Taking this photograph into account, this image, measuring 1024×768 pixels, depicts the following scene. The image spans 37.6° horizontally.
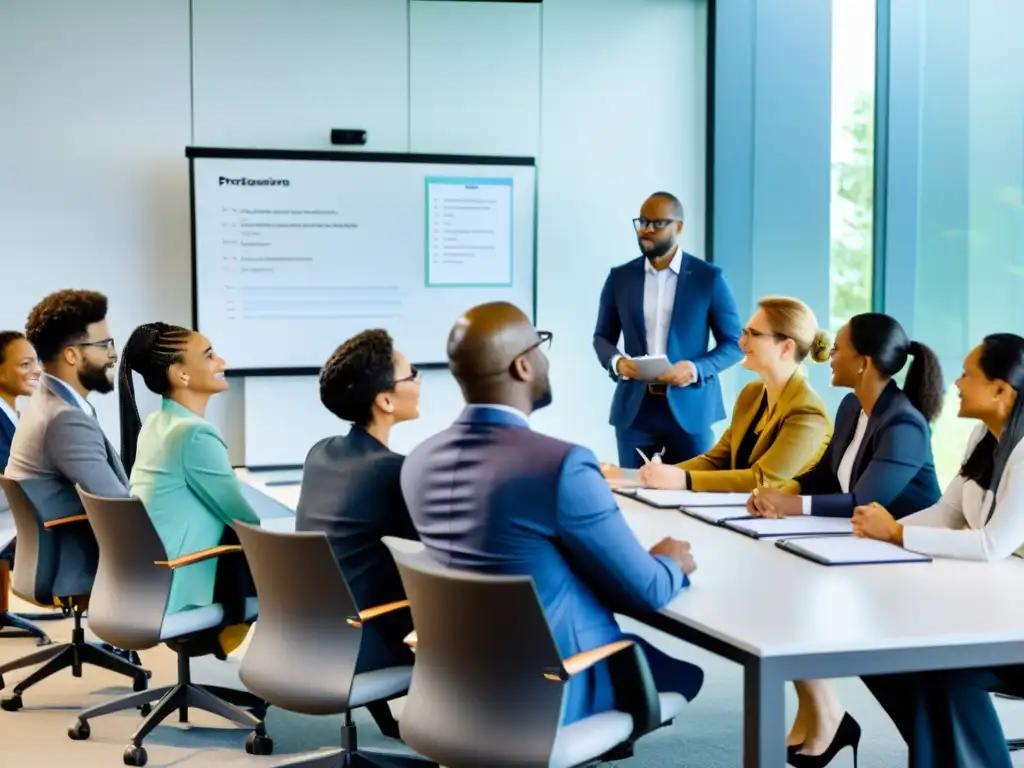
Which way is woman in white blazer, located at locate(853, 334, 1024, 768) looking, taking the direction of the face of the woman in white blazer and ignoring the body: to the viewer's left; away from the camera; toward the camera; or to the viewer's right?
to the viewer's left

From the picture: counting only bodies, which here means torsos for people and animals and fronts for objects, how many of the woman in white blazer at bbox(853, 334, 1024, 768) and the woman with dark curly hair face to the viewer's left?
1

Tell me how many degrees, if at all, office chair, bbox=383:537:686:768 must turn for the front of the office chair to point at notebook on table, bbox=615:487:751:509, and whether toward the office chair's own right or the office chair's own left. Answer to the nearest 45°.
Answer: approximately 45° to the office chair's own left

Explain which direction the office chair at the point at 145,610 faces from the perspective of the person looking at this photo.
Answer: facing away from the viewer and to the right of the viewer

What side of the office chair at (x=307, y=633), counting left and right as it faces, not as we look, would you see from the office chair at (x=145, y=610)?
left

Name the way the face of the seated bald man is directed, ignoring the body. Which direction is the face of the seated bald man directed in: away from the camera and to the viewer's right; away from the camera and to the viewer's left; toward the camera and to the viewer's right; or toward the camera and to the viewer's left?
away from the camera and to the viewer's right

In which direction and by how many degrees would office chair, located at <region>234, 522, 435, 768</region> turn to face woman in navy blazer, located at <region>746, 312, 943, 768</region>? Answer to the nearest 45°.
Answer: approximately 45° to its right

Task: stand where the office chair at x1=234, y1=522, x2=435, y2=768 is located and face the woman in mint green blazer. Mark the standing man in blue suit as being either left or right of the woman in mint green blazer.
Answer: right

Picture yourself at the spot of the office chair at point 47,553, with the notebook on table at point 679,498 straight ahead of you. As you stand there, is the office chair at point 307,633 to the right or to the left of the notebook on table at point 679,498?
right

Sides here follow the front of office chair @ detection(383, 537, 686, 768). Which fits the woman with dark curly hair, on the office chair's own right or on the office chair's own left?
on the office chair's own left

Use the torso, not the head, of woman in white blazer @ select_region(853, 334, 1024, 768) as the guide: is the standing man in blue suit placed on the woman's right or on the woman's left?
on the woman's right

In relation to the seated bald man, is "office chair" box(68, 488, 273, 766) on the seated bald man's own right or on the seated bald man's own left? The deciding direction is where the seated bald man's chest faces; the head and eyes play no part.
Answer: on the seated bald man's own left

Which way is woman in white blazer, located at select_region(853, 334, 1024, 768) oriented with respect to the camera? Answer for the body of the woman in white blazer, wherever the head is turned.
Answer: to the viewer's left

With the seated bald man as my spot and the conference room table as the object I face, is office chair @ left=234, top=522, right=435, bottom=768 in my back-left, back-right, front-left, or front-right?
back-left
